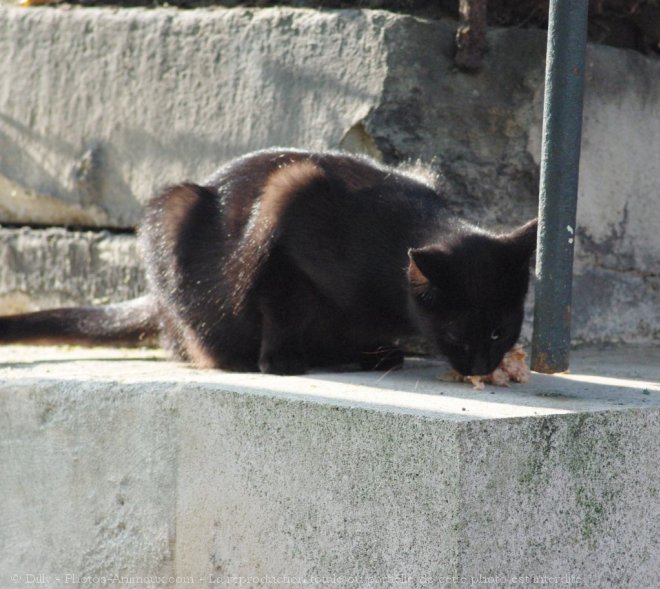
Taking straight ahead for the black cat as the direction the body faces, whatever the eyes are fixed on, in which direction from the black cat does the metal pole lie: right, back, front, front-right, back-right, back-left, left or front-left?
front-right

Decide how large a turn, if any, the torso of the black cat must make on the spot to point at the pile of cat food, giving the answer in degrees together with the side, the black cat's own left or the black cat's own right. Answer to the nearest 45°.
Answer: approximately 45° to the black cat's own right

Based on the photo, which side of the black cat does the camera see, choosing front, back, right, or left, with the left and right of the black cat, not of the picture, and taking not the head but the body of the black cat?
right
